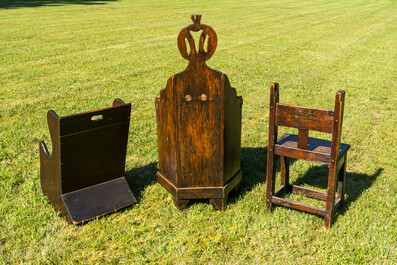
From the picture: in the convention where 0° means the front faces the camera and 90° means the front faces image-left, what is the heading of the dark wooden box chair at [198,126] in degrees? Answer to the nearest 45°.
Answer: approximately 180°

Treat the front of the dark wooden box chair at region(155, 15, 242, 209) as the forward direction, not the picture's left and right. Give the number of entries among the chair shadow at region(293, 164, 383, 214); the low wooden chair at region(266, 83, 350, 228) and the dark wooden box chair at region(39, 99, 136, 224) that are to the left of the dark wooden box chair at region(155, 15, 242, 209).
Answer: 1

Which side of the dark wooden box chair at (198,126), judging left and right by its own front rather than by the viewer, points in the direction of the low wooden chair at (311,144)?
right

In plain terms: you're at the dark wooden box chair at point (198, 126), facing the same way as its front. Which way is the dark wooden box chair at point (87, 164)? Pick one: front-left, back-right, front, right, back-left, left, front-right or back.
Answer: left

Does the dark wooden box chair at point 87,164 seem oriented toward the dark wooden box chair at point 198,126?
no

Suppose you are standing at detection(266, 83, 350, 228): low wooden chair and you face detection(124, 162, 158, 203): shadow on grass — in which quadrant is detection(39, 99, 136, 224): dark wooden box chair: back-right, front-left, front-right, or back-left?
front-left

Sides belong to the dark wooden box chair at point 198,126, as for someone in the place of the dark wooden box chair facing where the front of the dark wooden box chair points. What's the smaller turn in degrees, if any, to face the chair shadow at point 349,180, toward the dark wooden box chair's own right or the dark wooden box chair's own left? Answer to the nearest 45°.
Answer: approximately 90° to the dark wooden box chair's own right

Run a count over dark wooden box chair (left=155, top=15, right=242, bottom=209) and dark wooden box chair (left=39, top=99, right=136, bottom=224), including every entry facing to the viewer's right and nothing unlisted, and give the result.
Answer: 0

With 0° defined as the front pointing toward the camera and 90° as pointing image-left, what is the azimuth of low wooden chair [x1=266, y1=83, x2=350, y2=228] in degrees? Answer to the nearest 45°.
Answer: approximately 225°

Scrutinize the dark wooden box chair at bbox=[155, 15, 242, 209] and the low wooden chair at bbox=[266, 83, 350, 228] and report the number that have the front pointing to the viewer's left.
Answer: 0
